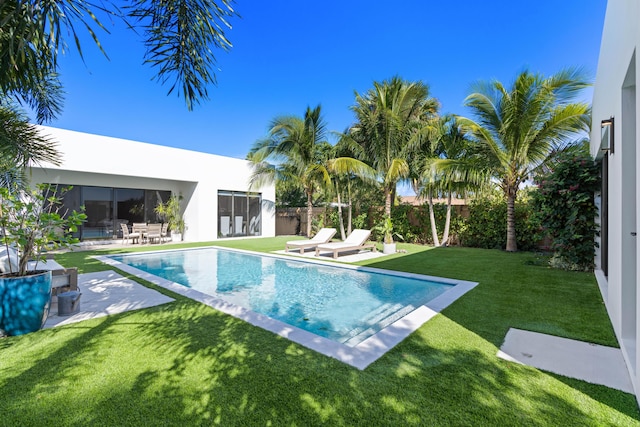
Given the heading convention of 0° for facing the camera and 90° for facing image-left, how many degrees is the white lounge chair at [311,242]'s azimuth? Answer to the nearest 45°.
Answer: approximately 45°

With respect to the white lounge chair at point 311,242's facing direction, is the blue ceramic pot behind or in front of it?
in front

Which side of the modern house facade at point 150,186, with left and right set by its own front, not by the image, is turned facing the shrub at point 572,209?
front

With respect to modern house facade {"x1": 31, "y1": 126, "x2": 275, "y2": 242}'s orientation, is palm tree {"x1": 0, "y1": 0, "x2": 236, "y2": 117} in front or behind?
in front

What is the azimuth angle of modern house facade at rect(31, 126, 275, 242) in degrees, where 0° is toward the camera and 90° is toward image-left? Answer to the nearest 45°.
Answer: approximately 315°

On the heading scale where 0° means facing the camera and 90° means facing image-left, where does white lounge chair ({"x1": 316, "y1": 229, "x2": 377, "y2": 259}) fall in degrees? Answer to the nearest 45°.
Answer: approximately 45°

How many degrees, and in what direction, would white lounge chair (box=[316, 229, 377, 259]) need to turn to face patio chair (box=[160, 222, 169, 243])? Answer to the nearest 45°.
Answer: approximately 45° to its right

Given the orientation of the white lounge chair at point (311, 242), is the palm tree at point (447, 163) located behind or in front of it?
behind
